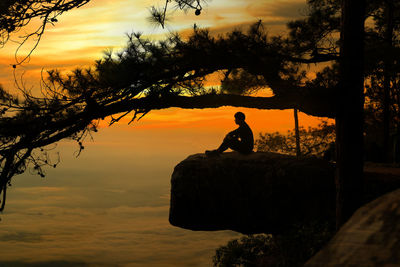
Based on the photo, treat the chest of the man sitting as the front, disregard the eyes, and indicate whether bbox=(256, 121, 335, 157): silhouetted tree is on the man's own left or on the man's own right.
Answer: on the man's own right

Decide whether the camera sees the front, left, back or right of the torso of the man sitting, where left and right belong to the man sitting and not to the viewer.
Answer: left
